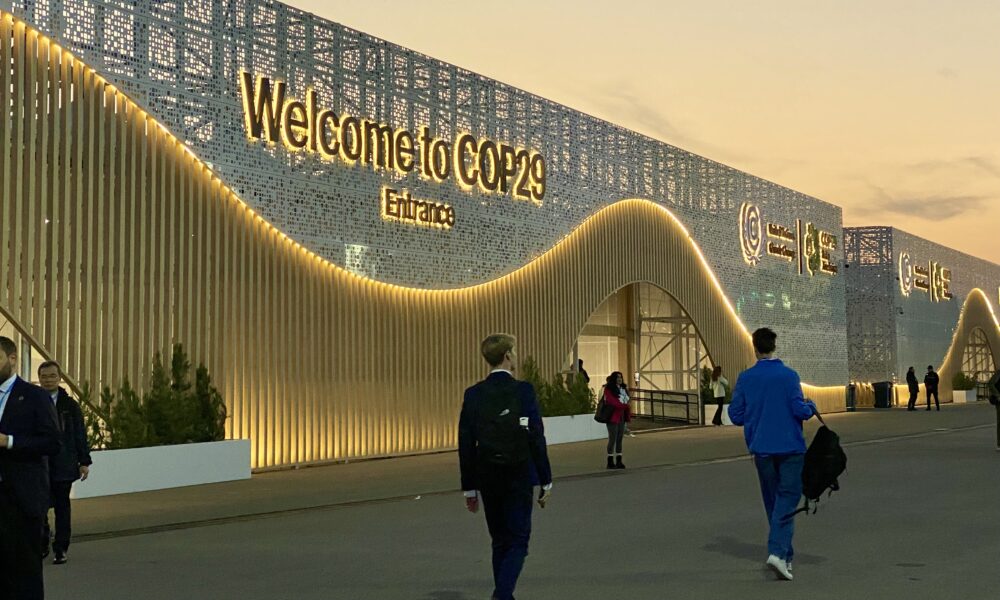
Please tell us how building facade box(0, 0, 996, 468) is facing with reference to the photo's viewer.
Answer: facing the viewer and to the right of the viewer

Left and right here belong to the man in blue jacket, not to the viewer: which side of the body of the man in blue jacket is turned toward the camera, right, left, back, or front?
back

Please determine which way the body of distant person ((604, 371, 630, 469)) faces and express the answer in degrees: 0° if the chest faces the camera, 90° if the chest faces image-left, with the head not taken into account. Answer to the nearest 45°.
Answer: approximately 315°

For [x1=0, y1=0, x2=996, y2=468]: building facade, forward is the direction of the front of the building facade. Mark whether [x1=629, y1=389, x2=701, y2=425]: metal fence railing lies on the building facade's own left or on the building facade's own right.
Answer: on the building facade's own left

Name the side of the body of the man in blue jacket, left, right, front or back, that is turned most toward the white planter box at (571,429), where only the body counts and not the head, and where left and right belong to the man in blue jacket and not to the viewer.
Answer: front

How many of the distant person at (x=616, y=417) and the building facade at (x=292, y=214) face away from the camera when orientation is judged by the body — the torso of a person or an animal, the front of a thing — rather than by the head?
0

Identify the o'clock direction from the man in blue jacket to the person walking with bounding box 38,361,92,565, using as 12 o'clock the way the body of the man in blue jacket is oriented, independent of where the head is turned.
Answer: The person walking is roughly at 9 o'clock from the man in blue jacket.

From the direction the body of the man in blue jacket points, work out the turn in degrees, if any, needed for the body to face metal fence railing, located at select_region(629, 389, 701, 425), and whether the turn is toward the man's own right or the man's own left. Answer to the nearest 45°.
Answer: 0° — they already face it

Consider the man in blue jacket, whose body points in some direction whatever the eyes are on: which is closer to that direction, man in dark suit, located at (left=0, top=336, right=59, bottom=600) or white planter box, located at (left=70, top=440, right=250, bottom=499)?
the white planter box

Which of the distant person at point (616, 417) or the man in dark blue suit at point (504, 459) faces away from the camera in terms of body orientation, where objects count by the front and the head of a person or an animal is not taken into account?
the man in dark blue suit

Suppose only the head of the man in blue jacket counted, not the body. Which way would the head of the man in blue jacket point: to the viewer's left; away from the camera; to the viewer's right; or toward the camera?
away from the camera

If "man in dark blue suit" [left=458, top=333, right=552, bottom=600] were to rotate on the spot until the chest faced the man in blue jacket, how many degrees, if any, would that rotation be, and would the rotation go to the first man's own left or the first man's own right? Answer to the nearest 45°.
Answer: approximately 45° to the first man's own right

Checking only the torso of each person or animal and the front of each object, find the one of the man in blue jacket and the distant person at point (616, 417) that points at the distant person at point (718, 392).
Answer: the man in blue jacket

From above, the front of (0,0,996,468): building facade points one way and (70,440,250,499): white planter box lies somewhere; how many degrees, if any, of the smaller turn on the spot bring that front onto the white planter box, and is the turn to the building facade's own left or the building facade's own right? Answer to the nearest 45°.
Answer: approximately 45° to the building facade's own right

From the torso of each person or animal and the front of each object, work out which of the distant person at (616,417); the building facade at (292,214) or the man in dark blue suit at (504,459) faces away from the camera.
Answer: the man in dark blue suit

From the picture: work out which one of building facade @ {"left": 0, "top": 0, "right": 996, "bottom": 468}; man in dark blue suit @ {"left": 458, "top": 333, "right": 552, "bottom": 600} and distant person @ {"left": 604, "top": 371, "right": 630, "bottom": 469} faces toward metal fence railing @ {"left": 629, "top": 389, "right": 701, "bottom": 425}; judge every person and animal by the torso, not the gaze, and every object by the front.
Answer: the man in dark blue suit

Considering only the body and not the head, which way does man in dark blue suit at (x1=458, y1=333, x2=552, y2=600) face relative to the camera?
away from the camera

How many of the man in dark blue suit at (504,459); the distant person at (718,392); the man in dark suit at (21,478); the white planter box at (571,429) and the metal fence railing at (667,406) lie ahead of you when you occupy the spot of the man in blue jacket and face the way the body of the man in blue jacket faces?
3
